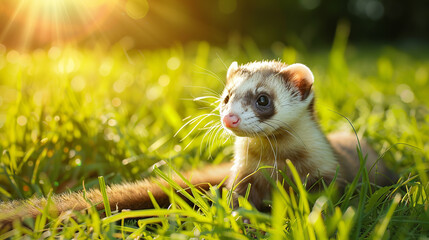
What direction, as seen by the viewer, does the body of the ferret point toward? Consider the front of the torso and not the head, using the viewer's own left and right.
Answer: facing the viewer and to the left of the viewer
